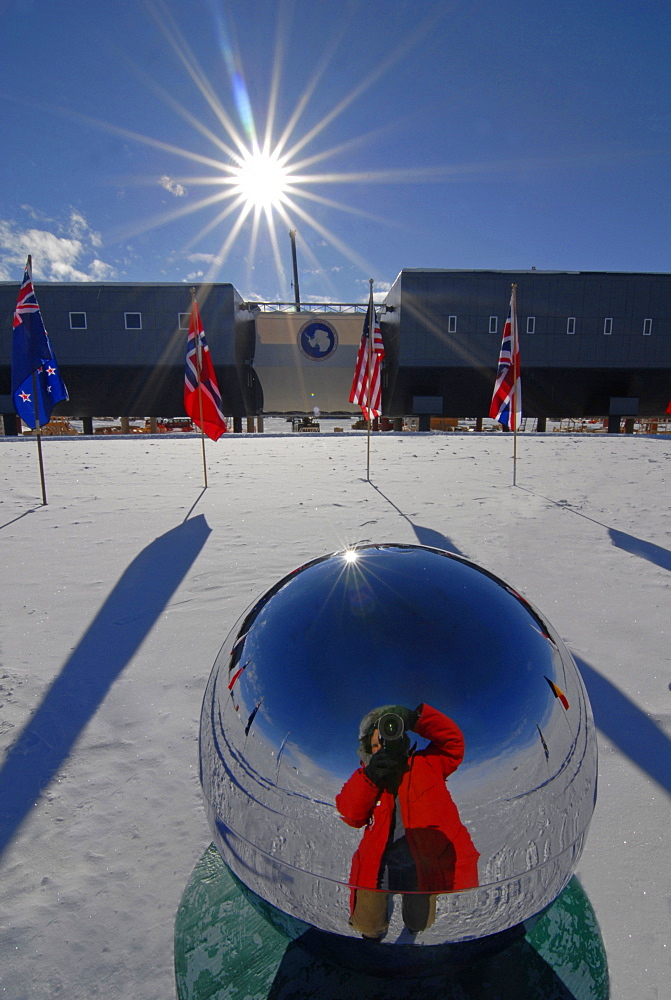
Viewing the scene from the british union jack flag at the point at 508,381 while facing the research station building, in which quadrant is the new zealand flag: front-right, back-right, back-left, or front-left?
back-left

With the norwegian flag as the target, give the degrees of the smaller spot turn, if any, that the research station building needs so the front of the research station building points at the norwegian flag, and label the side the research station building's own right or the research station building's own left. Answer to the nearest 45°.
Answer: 0° — it already faces it

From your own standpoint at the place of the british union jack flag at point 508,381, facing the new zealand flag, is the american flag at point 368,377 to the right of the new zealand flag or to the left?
right

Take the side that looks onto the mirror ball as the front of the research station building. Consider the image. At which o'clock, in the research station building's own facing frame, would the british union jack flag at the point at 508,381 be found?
The british union jack flag is roughly at 12 o'clock from the research station building.

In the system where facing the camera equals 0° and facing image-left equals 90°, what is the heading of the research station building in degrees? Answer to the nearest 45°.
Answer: approximately 0°
